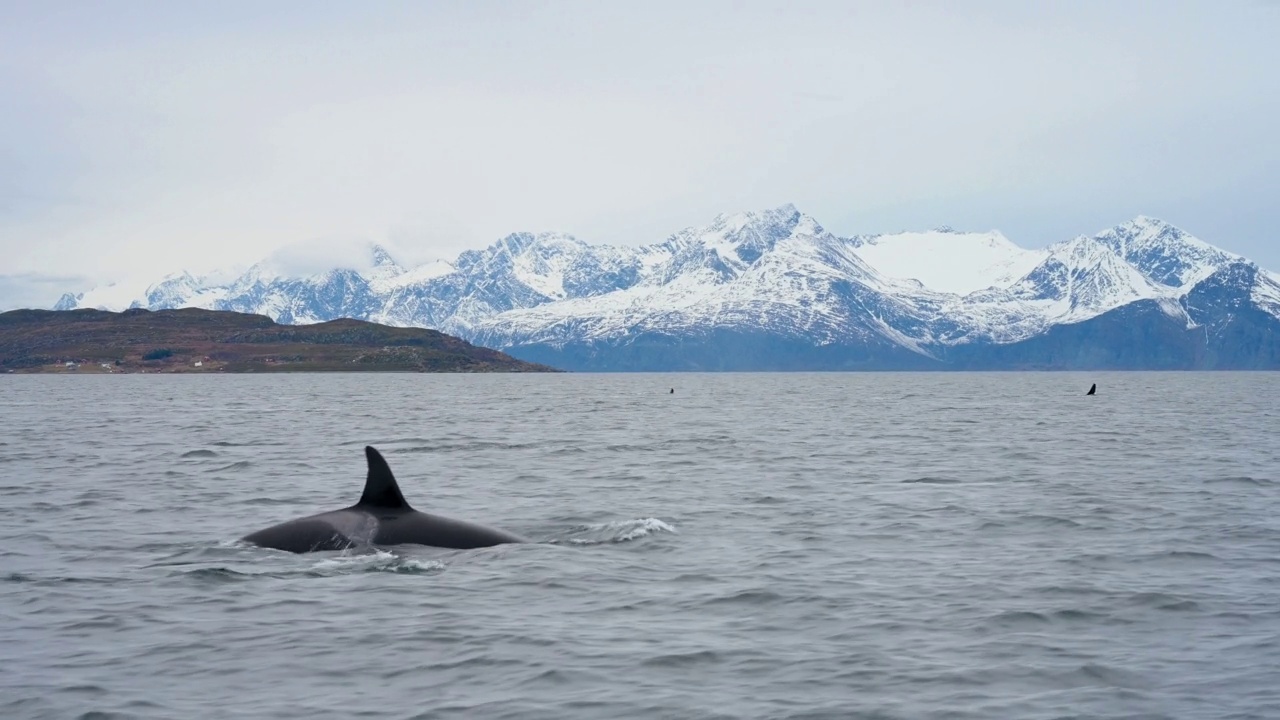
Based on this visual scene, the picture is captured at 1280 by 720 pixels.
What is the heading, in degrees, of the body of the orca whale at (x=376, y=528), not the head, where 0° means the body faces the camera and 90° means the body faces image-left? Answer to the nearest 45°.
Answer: approximately 270°
